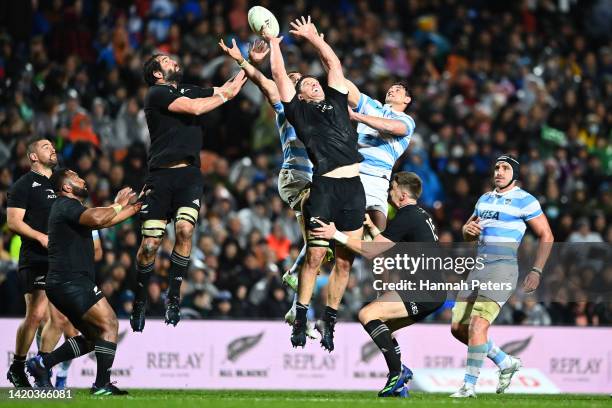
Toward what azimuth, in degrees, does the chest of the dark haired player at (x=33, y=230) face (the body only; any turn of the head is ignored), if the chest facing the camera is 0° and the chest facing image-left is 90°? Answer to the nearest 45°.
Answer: approximately 315°

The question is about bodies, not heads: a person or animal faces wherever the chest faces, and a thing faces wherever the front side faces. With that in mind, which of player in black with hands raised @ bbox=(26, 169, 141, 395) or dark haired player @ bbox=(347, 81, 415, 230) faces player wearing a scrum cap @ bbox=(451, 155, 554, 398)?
the player in black with hands raised

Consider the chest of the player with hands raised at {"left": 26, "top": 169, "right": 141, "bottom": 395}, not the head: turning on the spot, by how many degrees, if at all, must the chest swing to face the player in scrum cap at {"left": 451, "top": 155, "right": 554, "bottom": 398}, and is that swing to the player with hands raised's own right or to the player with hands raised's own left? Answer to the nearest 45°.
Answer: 0° — they already face them

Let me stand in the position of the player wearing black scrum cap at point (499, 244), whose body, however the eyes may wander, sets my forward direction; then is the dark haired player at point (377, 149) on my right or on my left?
on my right

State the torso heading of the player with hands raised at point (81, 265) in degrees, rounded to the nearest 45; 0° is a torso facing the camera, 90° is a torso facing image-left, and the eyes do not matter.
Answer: approximately 270°

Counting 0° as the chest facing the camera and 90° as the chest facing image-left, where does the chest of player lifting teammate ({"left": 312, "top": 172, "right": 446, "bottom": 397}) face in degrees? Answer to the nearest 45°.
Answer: approximately 90°

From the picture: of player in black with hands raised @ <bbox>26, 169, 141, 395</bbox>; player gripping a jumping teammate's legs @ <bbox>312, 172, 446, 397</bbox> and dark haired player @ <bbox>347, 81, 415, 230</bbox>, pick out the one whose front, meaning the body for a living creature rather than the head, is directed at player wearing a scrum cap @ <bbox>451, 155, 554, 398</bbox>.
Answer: player in black with hands raised @ <bbox>26, 169, 141, 395</bbox>

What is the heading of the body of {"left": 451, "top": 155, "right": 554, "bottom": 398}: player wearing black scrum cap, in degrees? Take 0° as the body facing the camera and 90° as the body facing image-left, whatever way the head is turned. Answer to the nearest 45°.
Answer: approximately 45°

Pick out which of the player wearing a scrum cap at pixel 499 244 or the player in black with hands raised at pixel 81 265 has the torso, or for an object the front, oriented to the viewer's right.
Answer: the player in black with hands raised

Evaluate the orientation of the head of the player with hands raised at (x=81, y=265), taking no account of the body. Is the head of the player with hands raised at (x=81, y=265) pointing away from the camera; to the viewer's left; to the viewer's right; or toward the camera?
to the viewer's right

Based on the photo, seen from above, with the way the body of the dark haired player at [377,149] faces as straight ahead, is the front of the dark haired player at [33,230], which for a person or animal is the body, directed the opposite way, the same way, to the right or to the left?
to the left
